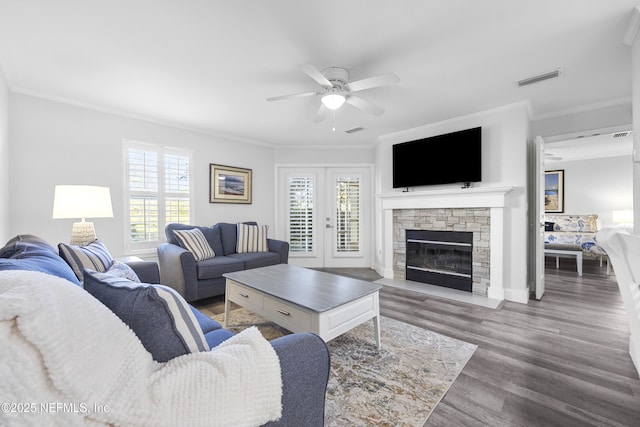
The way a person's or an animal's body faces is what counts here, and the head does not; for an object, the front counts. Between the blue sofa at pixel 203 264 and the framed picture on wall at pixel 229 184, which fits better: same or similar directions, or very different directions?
same or similar directions

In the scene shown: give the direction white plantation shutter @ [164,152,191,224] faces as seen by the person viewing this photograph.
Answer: facing the viewer and to the right of the viewer

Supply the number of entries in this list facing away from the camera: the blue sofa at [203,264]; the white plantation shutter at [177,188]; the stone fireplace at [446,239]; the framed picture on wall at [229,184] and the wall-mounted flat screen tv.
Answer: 0

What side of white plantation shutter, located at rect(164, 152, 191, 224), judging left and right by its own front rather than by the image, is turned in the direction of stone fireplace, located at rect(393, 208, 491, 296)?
front

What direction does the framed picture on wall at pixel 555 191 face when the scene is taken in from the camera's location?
facing the viewer and to the left of the viewer

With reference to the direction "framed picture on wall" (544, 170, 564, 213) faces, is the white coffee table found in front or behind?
in front

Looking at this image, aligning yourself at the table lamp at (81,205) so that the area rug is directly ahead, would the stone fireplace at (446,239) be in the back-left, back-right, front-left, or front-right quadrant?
front-left

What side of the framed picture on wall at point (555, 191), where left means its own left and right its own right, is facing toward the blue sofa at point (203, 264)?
front

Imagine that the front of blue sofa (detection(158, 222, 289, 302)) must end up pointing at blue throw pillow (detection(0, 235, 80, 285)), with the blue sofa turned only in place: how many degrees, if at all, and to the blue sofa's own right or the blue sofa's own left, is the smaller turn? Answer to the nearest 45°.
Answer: approximately 45° to the blue sofa's own right

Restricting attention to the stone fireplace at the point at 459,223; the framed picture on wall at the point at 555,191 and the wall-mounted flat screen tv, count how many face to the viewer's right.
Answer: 0

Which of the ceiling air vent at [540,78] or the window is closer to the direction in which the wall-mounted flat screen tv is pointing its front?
the window

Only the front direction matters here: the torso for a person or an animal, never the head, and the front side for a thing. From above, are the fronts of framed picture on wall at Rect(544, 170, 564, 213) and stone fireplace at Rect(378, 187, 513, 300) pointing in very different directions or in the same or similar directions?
same or similar directions

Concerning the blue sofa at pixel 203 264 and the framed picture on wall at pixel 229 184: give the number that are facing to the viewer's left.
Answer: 0

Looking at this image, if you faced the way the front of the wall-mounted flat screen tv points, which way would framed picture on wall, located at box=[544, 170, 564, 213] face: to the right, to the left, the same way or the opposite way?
the same way

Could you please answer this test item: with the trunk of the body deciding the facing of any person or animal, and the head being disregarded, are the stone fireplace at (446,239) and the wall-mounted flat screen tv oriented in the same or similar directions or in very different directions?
same or similar directions
